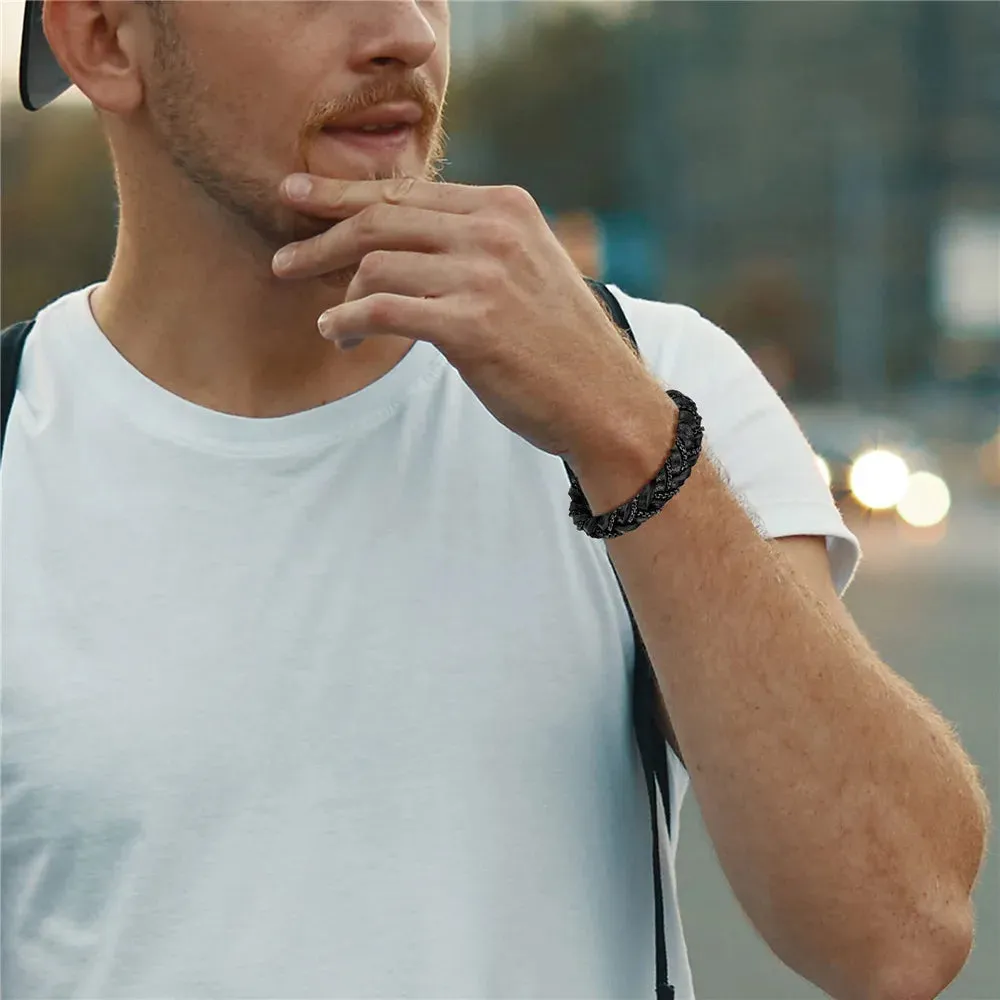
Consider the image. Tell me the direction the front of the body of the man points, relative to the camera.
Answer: toward the camera

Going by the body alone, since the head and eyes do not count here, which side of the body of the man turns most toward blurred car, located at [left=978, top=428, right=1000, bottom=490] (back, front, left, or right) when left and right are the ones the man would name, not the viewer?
back

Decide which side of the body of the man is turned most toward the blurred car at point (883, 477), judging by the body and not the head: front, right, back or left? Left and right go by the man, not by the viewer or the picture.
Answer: back

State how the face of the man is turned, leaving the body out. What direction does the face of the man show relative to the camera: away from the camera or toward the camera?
toward the camera
